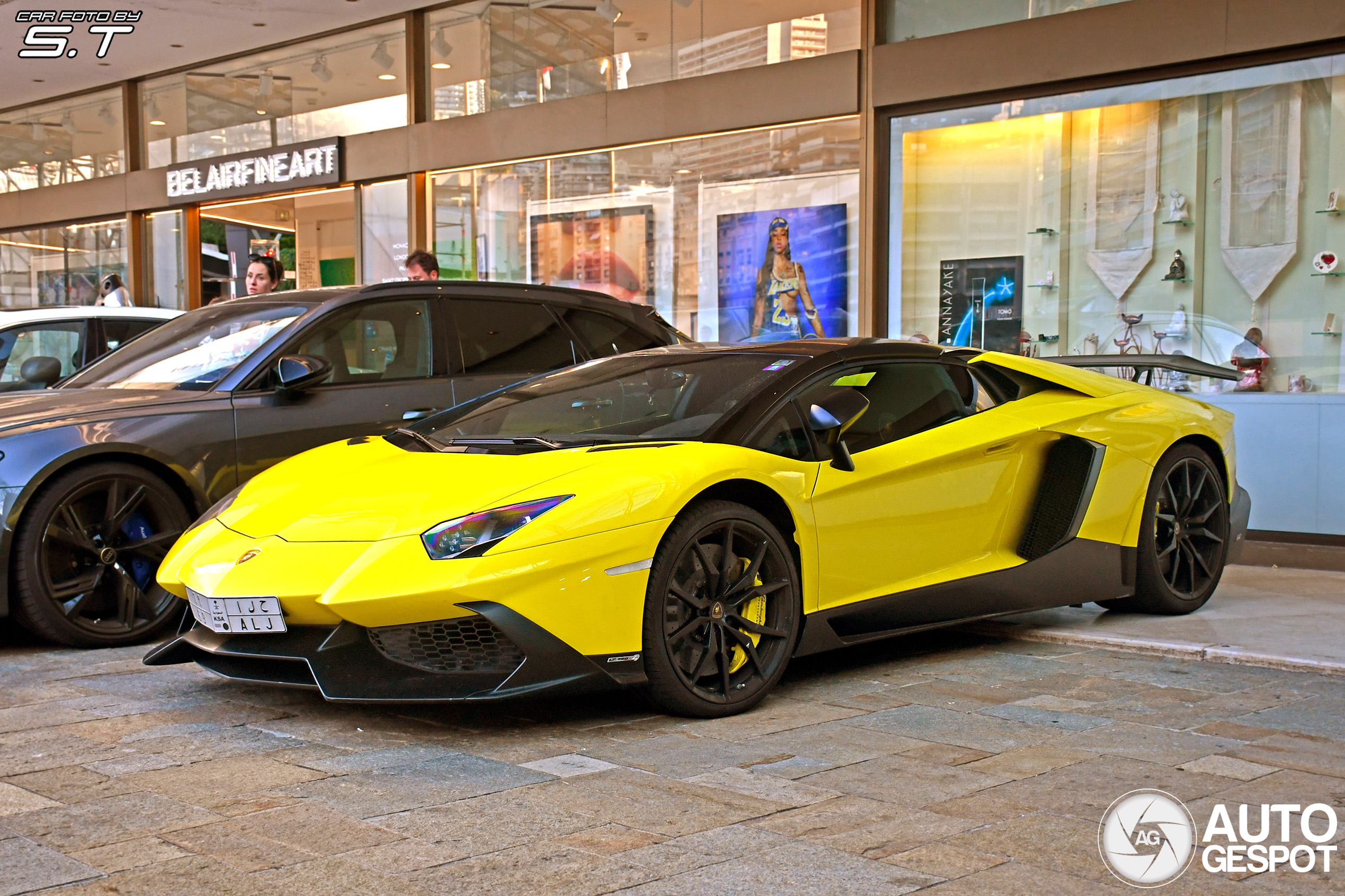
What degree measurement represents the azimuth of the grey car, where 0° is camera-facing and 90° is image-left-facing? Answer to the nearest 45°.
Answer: approximately 45°

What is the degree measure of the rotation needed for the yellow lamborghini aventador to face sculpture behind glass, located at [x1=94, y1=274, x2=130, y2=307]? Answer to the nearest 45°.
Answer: approximately 90° to its right

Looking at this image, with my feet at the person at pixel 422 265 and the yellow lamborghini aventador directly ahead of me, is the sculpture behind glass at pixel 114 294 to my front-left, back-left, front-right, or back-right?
back-right

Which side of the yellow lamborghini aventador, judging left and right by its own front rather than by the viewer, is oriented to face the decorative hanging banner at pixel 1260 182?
back

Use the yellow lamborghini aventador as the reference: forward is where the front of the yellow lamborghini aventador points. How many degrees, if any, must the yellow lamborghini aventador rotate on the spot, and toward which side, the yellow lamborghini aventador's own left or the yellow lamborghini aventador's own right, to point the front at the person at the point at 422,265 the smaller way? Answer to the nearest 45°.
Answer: approximately 135° to the yellow lamborghini aventador's own right

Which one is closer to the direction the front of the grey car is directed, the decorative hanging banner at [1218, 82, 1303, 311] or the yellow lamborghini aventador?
the yellow lamborghini aventador

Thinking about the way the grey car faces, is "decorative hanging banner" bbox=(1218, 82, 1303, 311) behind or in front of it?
behind

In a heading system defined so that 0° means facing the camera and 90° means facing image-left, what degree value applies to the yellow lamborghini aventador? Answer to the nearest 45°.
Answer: approximately 45°

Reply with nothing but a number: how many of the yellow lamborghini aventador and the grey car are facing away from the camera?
0
